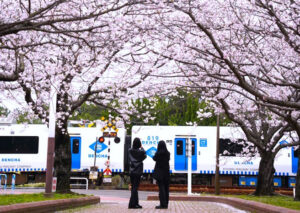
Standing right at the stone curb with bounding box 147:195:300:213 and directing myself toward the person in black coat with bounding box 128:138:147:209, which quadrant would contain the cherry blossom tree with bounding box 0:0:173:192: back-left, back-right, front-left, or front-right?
front-right

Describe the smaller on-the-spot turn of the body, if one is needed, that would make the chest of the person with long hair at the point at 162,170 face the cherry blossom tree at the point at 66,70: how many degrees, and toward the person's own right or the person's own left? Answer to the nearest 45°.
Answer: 0° — they already face it

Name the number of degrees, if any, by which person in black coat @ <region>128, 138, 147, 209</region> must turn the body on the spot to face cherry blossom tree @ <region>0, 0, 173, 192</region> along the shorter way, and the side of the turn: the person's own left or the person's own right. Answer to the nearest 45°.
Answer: approximately 90° to the person's own left

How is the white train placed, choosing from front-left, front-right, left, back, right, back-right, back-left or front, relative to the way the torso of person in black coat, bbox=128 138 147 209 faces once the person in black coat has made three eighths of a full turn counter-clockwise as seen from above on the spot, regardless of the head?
right

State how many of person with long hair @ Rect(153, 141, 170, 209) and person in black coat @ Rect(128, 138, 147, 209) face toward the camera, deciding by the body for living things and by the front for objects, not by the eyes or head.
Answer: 0

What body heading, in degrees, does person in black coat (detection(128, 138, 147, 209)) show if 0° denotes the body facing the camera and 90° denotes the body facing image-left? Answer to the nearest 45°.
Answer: approximately 225°

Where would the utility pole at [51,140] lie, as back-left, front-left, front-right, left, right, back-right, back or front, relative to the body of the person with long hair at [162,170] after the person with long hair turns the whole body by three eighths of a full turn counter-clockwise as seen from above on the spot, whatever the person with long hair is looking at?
right

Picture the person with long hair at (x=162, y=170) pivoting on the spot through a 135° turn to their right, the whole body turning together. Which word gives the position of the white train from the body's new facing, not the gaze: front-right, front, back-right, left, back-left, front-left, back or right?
left

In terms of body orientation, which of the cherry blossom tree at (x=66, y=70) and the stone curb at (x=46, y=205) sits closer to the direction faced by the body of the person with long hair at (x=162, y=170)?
the cherry blossom tree

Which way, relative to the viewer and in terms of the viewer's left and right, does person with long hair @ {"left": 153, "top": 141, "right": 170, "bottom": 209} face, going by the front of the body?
facing away from the viewer and to the left of the viewer
